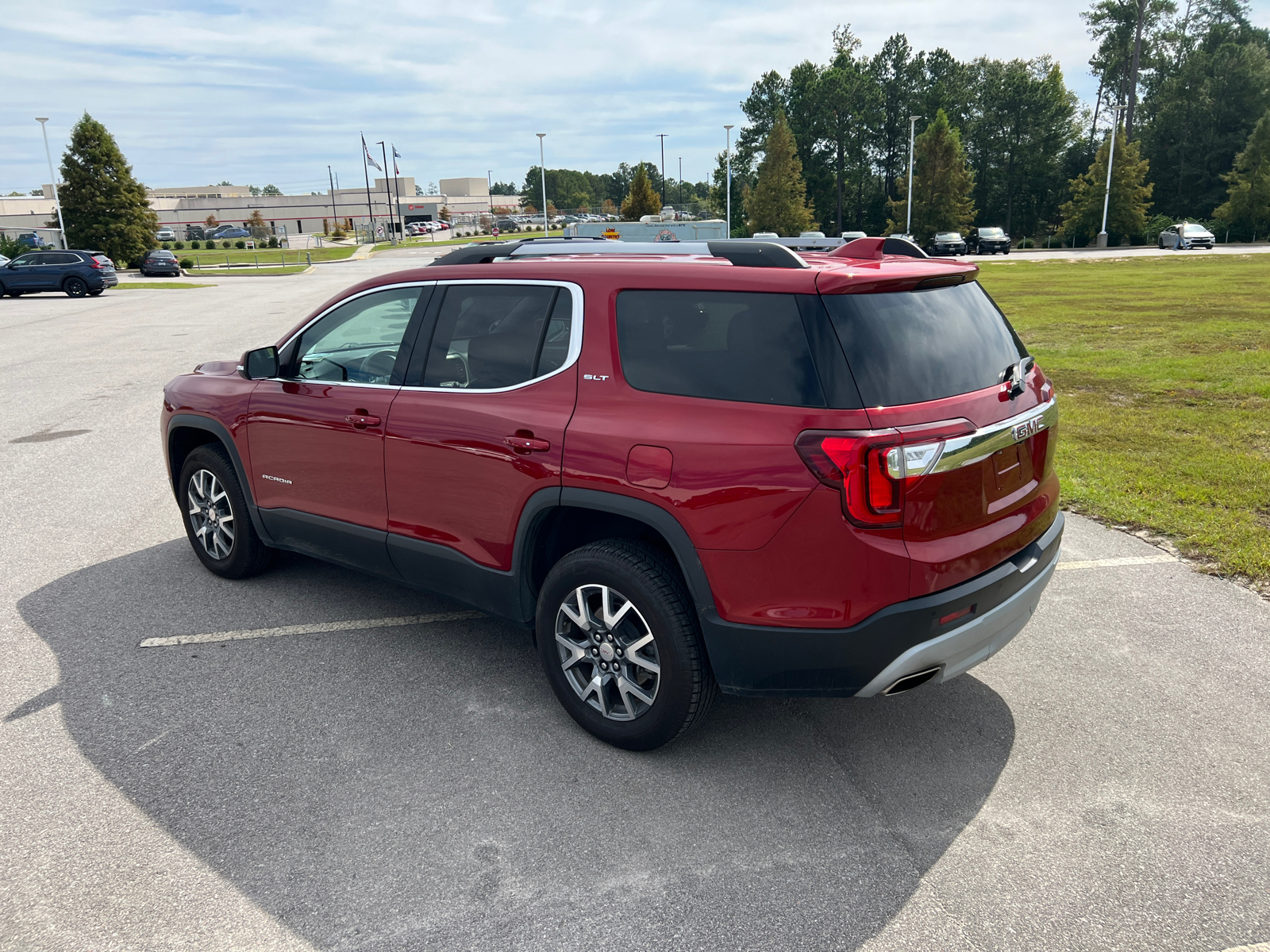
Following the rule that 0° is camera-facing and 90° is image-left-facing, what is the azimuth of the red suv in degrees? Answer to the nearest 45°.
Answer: approximately 135°

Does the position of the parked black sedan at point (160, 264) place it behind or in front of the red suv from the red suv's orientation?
in front
